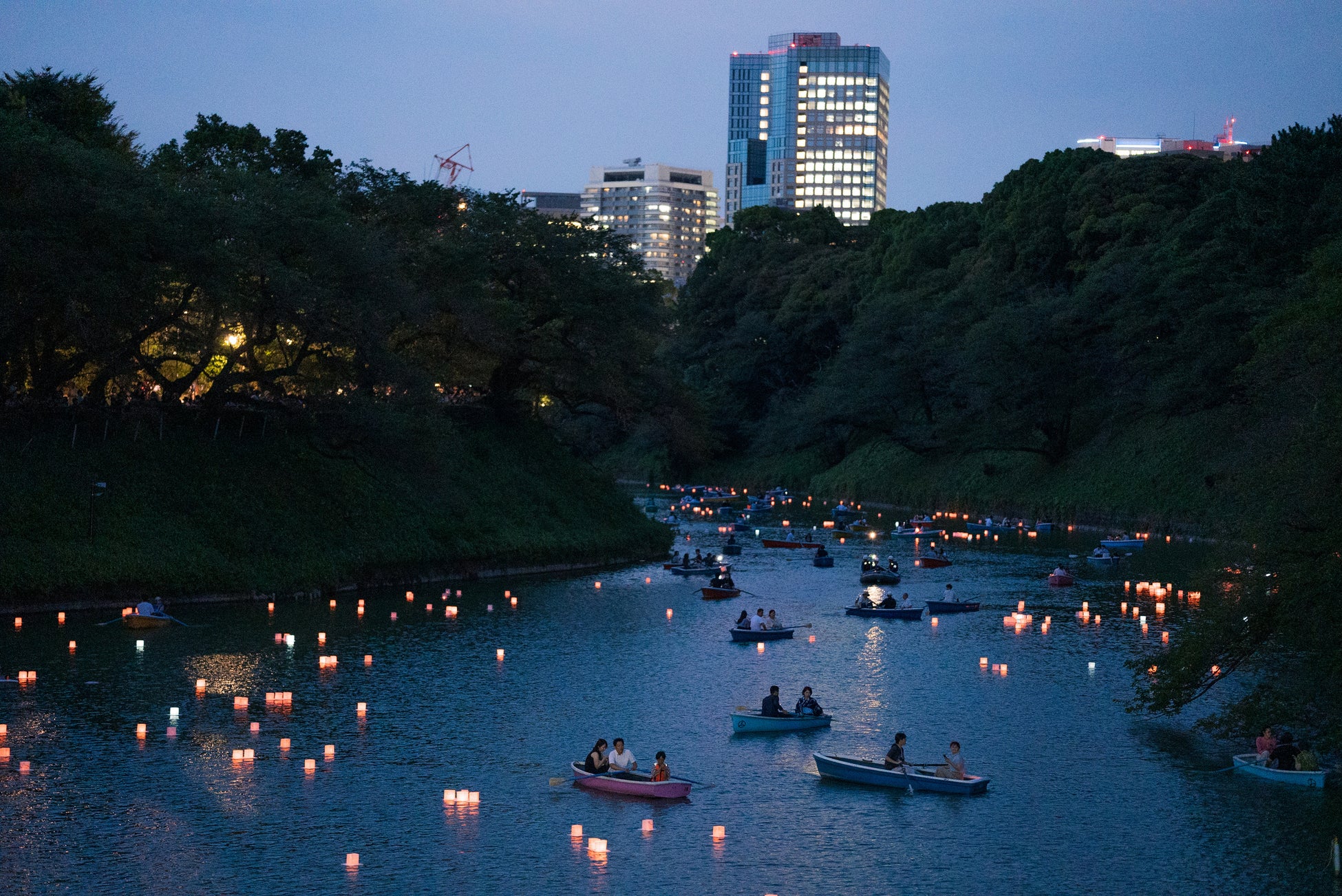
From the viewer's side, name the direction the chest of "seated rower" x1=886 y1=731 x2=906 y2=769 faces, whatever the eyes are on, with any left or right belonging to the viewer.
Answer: facing to the right of the viewer

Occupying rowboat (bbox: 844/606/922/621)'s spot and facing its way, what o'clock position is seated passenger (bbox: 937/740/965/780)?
The seated passenger is roughly at 9 o'clock from the rowboat.

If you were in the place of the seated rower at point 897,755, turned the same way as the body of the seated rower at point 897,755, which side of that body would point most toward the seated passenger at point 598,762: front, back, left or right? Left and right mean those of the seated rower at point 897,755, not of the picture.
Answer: back

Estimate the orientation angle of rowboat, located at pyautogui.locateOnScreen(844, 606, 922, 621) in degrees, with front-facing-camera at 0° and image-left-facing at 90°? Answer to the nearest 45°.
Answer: approximately 90°

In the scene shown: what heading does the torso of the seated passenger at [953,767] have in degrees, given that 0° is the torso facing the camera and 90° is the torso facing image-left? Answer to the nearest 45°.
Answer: approximately 90°

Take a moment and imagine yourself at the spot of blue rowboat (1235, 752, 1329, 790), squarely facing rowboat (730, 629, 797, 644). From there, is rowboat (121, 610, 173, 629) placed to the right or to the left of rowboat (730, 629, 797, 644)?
left

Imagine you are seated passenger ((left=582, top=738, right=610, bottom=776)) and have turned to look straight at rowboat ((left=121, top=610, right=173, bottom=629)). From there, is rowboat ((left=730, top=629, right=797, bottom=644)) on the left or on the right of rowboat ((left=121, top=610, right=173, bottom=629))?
right
